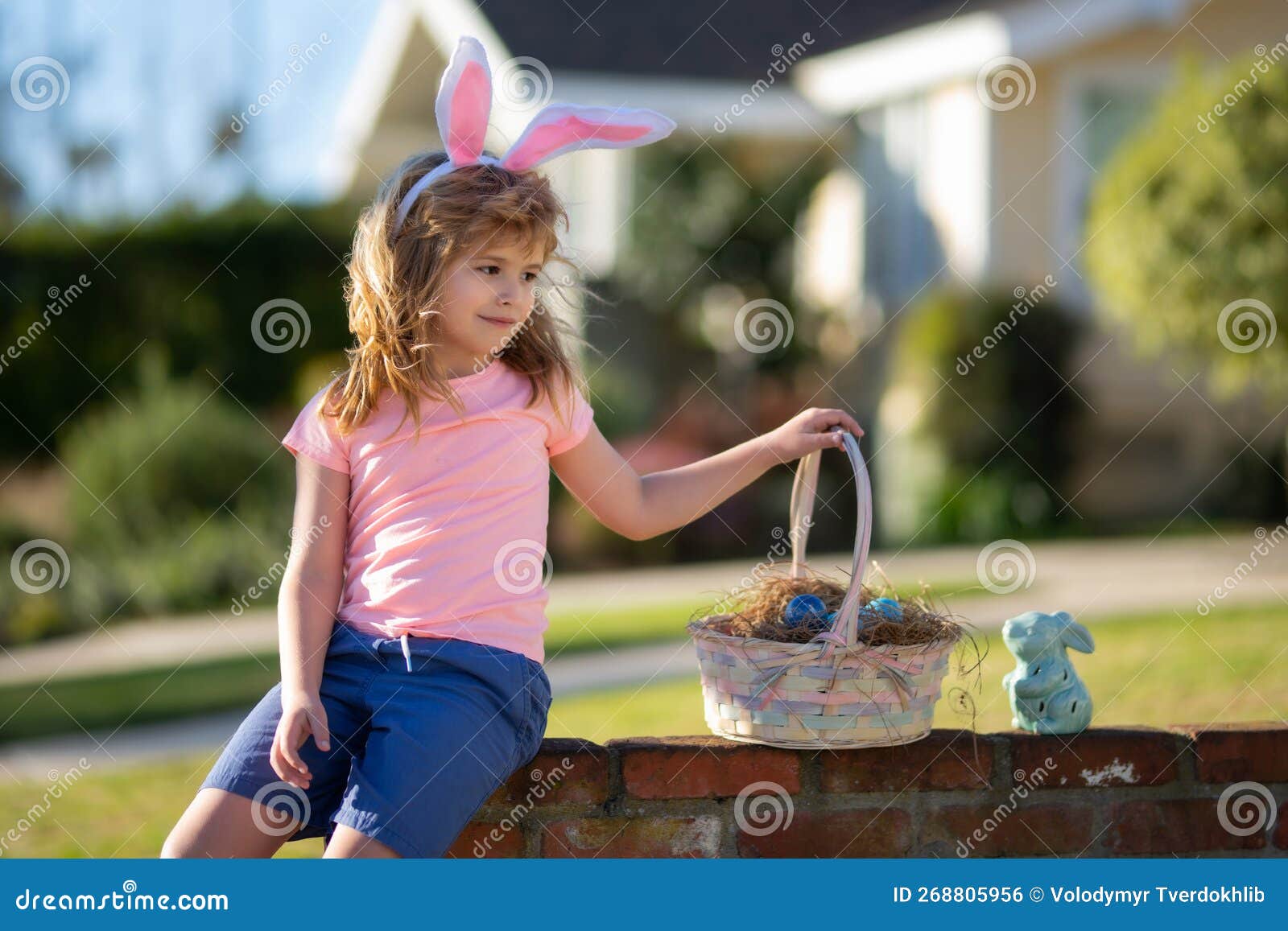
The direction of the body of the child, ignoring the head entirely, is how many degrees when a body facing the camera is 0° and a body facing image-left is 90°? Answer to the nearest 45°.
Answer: approximately 0°

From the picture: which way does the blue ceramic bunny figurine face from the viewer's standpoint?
to the viewer's left

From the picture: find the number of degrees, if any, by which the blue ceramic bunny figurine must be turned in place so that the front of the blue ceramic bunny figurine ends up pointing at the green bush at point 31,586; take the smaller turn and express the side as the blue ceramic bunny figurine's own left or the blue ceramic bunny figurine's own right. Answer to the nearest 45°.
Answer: approximately 45° to the blue ceramic bunny figurine's own right

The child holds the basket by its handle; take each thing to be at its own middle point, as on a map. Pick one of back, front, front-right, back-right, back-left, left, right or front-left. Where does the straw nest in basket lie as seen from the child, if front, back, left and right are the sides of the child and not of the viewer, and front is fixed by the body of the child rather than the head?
left

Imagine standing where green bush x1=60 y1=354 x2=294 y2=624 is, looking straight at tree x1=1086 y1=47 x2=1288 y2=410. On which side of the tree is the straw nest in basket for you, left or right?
right

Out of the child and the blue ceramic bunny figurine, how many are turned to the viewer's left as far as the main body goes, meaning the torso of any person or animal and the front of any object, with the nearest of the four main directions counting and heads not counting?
1

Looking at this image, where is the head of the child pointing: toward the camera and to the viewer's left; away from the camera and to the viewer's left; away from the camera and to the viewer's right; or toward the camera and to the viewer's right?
toward the camera and to the viewer's right
